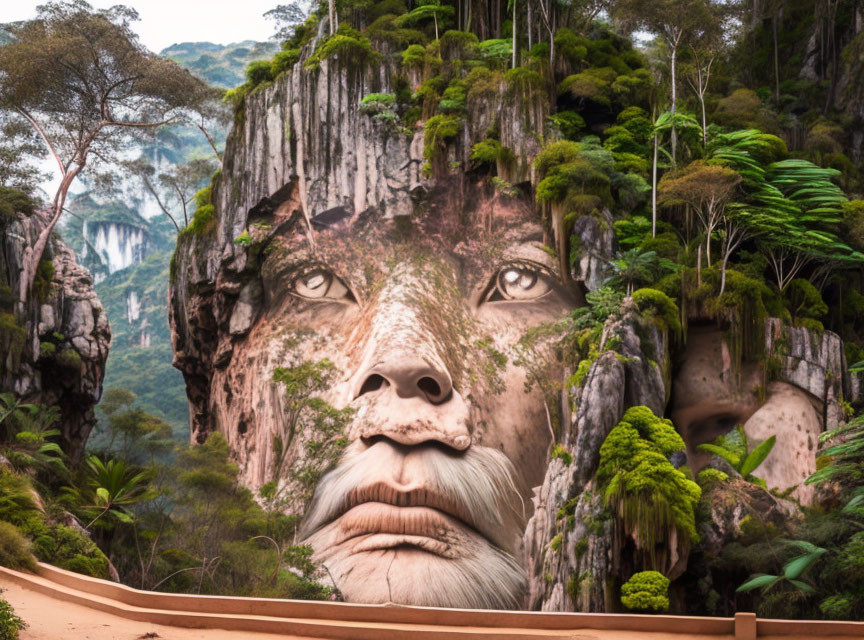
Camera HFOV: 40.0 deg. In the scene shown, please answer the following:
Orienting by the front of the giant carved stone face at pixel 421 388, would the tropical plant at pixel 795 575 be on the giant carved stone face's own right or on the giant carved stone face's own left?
on the giant carved stone face's own left

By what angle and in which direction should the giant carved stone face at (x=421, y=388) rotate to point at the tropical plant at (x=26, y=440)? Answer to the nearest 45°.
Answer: approximately 90° to its right

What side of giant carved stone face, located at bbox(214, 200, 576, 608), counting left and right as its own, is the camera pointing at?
front

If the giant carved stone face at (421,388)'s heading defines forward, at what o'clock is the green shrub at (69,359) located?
The green shrub is roughly at 4 o'clock from the giant carved stone face.

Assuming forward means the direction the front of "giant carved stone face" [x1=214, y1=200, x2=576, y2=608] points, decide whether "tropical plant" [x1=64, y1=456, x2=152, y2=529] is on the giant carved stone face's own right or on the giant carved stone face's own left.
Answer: on the giant carved stone face's own right

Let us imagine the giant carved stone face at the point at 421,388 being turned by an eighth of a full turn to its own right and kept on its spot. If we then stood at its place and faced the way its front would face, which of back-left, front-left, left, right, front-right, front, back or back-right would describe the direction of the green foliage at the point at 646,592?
left

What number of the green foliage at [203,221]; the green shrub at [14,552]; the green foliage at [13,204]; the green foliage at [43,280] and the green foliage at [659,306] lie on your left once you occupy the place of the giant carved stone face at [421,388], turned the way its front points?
1

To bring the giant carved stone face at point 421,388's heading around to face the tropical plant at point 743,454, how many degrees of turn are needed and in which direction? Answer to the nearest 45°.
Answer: approximately 90° to its left
